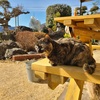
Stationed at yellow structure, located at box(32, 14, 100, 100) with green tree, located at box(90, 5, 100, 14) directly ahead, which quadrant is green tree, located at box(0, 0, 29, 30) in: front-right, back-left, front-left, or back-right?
front-left

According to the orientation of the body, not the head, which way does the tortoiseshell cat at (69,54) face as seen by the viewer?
to the viewer's left

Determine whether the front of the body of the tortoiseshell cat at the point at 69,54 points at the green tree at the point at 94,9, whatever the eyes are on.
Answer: no

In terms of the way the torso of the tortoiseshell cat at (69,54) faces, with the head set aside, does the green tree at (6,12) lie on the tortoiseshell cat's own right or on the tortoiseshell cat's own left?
on the tortoiseshell cat's own right

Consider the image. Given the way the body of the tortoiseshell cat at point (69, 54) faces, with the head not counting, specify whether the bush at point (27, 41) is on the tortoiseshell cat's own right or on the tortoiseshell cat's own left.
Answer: on the tortoiseshell cat's own right

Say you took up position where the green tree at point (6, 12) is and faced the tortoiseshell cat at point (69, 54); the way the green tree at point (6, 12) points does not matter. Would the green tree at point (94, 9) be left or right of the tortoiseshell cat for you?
left

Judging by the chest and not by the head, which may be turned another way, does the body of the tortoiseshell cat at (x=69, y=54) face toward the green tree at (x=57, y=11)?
no
